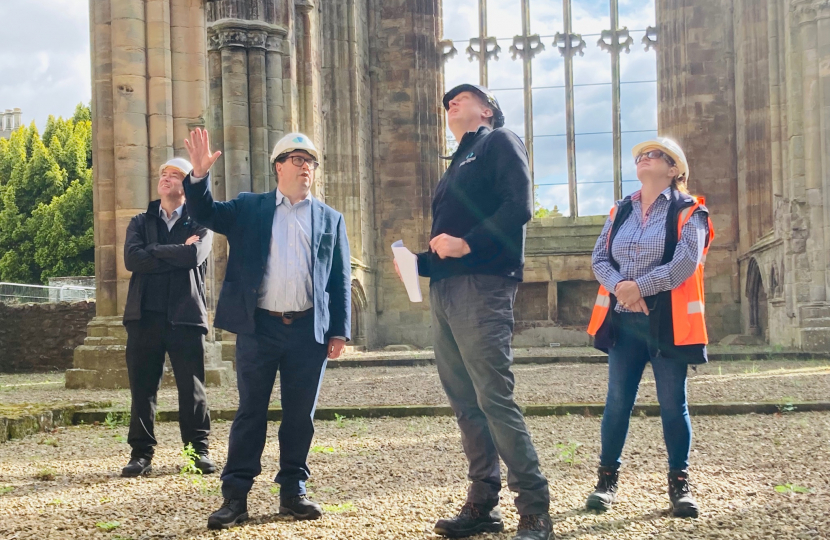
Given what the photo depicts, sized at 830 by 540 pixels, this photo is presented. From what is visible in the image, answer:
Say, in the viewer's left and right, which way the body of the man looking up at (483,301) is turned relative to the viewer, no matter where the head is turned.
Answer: facing the viewer and to the left of the viewer

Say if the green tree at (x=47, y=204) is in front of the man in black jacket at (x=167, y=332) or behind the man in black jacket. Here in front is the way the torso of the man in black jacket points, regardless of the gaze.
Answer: behind

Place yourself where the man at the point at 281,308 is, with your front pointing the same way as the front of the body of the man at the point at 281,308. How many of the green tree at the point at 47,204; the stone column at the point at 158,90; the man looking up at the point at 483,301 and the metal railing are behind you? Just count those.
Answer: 3

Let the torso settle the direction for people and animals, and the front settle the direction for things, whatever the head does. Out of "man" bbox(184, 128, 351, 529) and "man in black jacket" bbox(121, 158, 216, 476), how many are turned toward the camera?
2

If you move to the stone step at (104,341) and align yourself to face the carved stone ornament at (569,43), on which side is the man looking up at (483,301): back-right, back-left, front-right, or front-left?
back-right

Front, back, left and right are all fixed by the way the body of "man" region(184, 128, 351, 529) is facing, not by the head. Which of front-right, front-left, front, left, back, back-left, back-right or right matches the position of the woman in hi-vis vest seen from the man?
left

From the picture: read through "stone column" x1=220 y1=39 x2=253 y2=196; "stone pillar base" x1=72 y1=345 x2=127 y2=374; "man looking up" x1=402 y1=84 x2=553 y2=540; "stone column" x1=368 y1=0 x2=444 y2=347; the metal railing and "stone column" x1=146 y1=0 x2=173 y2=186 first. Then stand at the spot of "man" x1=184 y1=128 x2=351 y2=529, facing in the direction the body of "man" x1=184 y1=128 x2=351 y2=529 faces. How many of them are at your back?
5

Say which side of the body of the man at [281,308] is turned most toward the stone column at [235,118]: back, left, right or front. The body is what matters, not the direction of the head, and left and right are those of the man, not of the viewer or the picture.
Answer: back

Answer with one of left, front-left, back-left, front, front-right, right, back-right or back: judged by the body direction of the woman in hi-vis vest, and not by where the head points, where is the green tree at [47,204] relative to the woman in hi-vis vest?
right

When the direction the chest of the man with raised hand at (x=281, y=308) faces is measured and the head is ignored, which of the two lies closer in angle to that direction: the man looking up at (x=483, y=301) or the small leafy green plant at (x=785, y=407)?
the man looking up

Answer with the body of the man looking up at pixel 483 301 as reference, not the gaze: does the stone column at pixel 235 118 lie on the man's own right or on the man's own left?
on the man's own right

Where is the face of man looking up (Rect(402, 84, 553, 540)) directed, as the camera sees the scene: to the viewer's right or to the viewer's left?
to the viewer's left

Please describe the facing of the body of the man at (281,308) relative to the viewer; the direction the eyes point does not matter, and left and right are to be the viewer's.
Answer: facing the viewer

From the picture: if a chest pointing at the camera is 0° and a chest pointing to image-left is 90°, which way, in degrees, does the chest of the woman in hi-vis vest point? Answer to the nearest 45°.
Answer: approximately 45°

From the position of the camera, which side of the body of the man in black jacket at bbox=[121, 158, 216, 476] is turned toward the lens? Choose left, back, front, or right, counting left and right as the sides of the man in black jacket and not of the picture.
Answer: front
